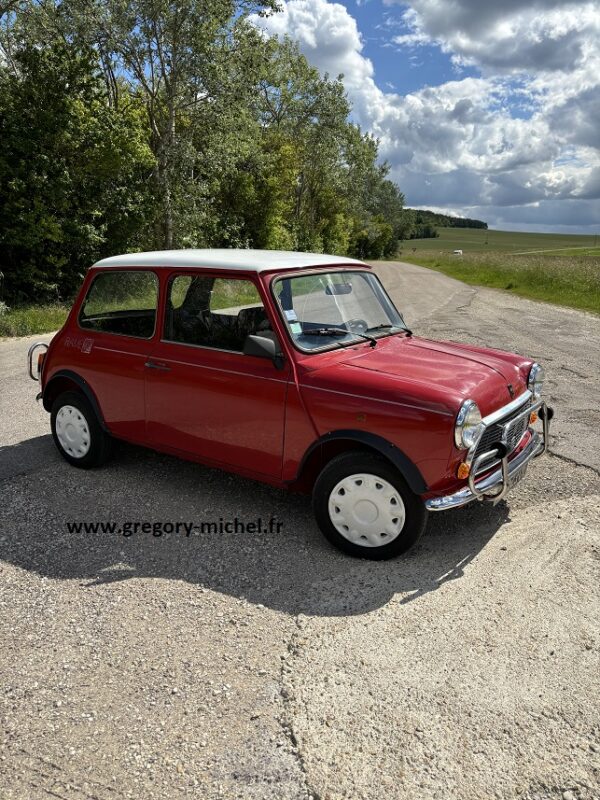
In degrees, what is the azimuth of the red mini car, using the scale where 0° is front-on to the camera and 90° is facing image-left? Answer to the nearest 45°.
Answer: approximately 315°

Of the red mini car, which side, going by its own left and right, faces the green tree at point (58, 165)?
back
